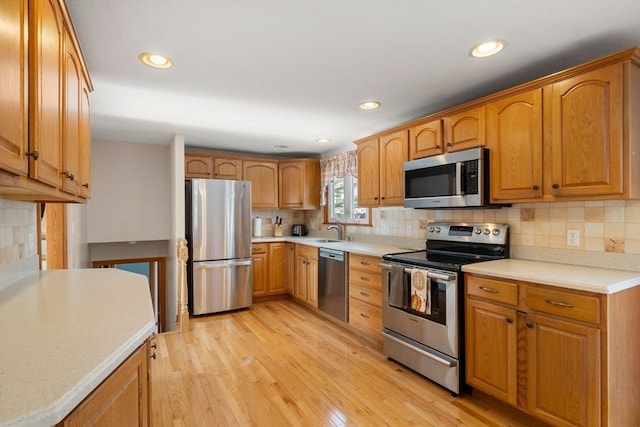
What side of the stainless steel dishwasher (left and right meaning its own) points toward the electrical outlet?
left

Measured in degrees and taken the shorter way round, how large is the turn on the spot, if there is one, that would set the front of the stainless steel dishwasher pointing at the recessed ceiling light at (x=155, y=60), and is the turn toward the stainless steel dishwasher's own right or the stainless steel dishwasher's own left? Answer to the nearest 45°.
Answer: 0° — it already faces it

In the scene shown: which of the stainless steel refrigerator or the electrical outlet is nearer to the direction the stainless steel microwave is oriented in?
the stainless steel refrigerator

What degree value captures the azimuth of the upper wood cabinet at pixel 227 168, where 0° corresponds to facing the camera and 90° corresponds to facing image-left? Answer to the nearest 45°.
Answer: approximately 0°

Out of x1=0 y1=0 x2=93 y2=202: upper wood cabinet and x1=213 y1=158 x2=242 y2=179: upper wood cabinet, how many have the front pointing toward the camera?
1

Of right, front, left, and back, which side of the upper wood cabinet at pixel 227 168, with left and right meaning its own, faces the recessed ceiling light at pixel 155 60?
front

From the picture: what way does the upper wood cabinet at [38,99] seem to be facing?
to the viewer's right

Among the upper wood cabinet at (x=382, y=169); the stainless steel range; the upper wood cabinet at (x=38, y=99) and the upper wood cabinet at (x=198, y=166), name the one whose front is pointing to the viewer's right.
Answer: the upper wood cabinet at (x=38, y=99)

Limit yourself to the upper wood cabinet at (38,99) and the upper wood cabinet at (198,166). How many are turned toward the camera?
1
